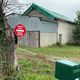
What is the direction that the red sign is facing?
toward the camera

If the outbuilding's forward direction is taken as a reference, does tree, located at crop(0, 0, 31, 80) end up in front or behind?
in front

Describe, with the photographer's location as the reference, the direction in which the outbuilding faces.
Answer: facing the viewer and to the left of the viewer

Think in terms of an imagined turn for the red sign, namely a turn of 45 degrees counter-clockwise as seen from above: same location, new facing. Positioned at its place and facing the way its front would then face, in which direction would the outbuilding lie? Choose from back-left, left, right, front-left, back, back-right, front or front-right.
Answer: back-left
